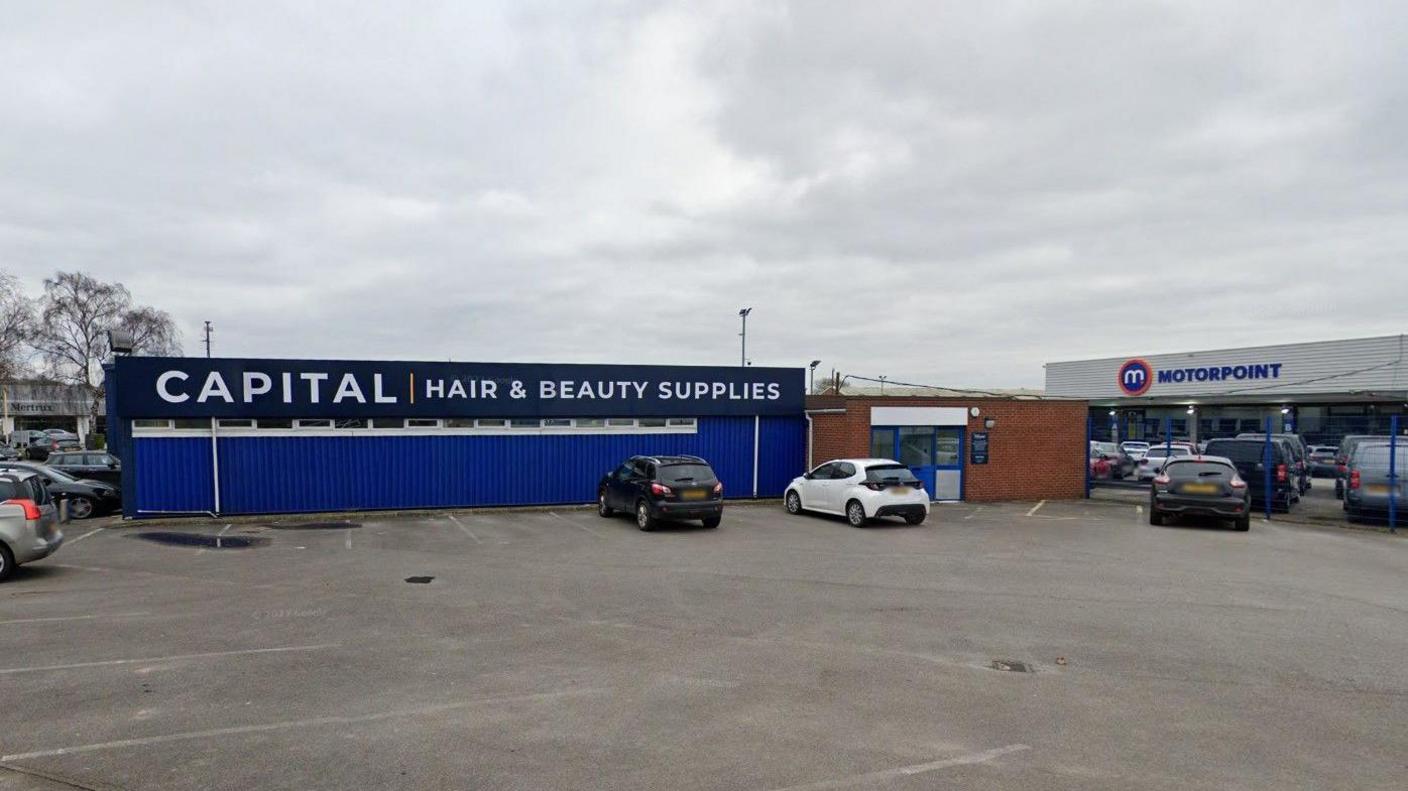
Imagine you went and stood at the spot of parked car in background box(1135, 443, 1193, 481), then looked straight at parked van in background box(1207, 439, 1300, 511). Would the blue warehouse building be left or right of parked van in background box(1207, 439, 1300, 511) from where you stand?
right

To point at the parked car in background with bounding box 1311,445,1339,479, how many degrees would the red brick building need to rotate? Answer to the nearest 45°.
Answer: approximately 135° to its left

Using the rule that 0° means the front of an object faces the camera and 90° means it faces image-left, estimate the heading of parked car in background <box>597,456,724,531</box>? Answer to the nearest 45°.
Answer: approximately 135°

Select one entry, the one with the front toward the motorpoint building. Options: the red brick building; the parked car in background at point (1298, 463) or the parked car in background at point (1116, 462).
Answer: the parked car in background at point (1298, 463)

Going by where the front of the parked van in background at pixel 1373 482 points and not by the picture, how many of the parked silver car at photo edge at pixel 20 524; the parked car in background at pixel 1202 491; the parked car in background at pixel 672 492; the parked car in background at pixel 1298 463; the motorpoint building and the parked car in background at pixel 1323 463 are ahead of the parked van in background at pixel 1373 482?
3

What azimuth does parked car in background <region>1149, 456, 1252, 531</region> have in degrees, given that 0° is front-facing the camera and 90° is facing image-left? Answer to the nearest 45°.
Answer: approximately 180°

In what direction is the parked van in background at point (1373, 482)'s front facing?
away from the camera

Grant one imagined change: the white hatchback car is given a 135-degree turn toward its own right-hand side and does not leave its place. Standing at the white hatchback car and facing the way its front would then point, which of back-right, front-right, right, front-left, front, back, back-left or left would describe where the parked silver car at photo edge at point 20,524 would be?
back-right
